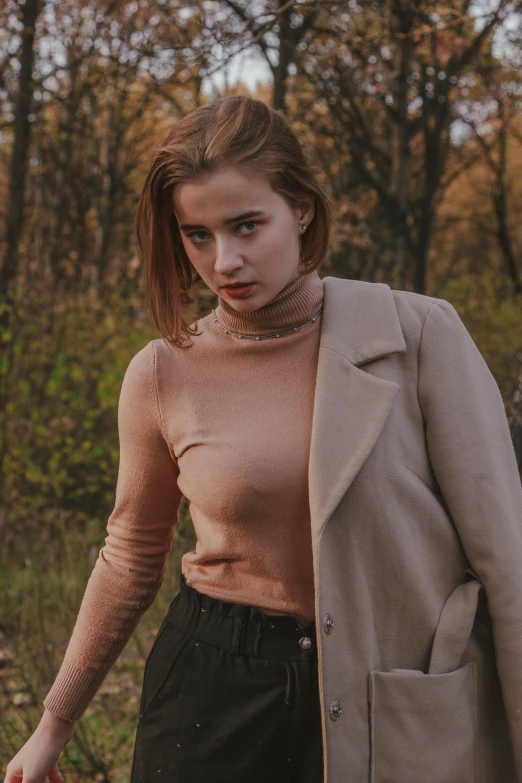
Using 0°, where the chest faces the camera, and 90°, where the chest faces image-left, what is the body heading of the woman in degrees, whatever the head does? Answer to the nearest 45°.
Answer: approximately 0°
